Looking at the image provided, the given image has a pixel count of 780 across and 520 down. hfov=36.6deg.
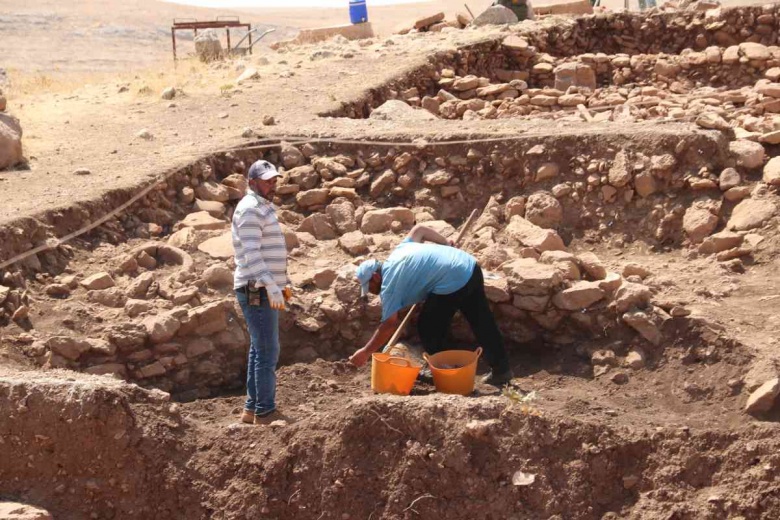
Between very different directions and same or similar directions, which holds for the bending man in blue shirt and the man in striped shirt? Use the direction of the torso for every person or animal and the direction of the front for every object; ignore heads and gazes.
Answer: very different directions

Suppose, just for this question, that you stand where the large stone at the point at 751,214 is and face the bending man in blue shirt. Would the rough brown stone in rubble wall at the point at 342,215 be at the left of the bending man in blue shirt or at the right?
right

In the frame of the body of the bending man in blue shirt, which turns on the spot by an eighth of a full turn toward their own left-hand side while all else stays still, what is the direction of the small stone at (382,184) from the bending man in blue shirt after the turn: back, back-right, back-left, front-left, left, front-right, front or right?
back-right

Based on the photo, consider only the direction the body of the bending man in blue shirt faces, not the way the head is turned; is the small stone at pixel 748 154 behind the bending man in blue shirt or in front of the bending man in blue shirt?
behind

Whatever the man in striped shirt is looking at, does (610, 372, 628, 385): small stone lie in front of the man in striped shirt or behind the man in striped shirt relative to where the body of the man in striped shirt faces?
in front

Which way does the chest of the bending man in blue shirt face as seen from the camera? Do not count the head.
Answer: to the viewer's left

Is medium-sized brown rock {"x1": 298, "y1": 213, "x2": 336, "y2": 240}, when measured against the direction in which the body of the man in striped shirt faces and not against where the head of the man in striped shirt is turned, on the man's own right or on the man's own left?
on the man's own left
